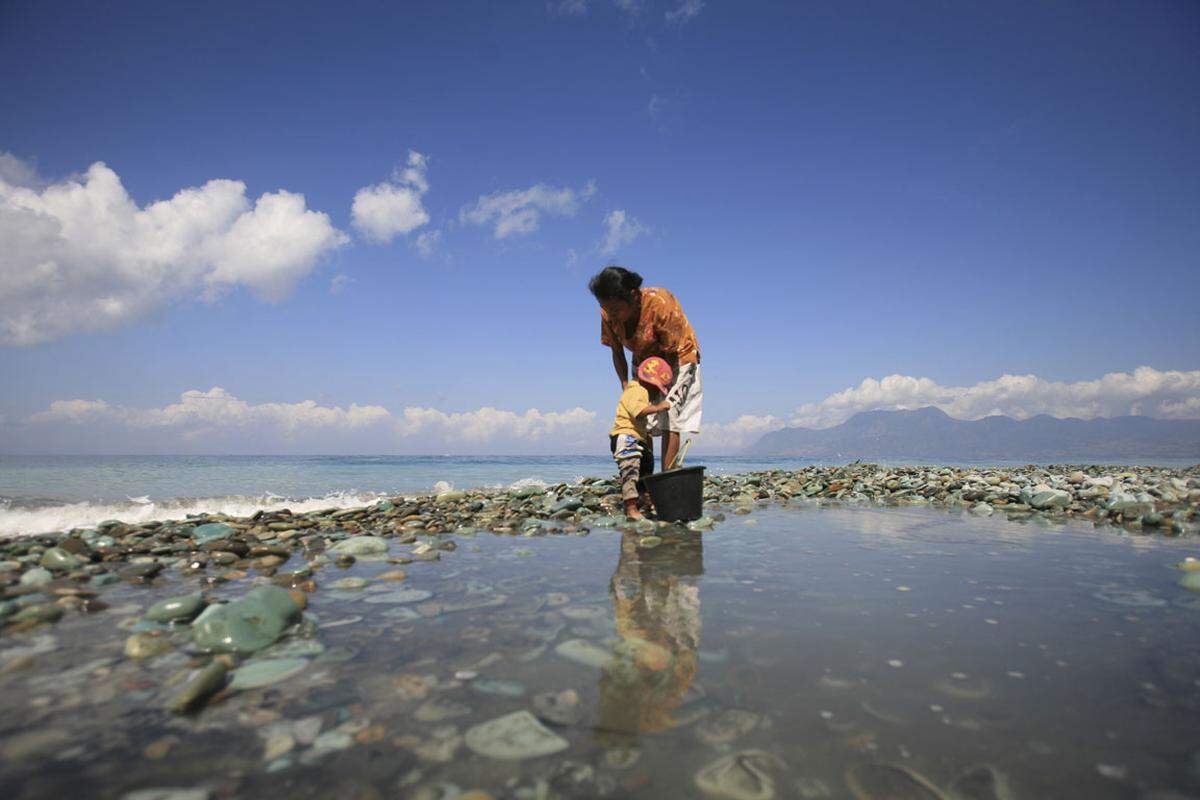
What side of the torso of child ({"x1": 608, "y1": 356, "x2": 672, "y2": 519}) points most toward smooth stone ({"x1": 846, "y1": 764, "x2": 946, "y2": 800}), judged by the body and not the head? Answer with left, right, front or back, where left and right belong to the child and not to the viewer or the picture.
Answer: right

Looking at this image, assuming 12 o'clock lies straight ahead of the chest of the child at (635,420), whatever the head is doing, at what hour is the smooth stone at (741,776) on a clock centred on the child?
The smooth stone is roughly at 3 o'clock from the child.

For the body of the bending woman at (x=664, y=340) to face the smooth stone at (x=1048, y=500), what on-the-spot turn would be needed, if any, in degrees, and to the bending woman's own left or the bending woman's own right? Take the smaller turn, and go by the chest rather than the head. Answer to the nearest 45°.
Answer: approximately 135° to the bending woman's own left

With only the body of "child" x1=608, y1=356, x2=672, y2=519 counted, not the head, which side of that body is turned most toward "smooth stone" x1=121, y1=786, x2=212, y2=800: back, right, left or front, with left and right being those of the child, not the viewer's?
right

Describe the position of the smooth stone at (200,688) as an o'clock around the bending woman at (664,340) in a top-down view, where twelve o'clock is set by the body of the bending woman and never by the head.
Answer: The smooth stone is roughly at 11 o'clock from the bending woman.

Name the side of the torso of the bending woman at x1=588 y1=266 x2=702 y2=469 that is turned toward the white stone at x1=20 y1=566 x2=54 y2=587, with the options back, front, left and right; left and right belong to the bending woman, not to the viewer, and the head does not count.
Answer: front

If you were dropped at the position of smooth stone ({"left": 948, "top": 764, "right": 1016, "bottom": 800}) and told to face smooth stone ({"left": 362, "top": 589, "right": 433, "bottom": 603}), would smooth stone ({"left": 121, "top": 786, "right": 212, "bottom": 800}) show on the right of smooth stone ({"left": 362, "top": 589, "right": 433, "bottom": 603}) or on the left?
left

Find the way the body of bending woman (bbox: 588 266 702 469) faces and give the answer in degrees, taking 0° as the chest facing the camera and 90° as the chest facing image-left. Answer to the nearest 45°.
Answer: approximately 45°

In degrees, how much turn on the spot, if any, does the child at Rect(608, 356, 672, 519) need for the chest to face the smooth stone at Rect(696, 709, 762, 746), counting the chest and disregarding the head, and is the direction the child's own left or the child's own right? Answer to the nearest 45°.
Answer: approximately 90° to the child's own right

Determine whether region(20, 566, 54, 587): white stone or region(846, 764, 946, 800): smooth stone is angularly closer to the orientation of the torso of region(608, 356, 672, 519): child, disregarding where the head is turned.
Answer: the smooth stone
